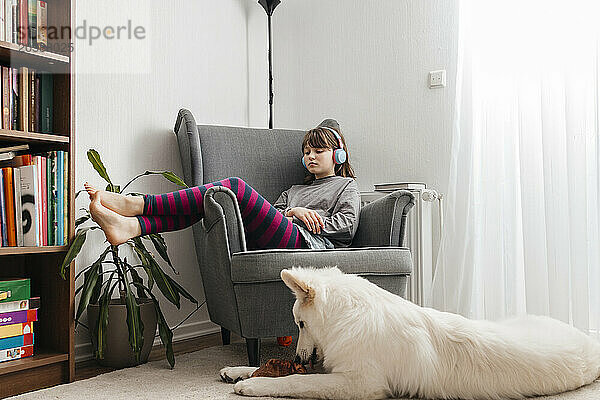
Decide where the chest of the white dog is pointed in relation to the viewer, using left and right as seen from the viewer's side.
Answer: facing to the left of the viewer

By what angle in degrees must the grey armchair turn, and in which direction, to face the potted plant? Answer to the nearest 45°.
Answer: approximately 135° to its right

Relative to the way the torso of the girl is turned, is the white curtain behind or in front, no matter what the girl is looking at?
behind

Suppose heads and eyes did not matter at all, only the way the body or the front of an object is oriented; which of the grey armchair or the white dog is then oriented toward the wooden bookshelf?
the white dog

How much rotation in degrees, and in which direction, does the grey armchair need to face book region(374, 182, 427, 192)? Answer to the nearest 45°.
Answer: approximately 90° to its left

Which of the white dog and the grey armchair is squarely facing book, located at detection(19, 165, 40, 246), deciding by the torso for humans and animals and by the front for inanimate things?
the white dog

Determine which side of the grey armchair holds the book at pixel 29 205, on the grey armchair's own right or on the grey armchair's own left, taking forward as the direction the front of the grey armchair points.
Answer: on the grey armchair's own right

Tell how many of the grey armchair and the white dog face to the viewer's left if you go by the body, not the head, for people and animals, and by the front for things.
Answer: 1

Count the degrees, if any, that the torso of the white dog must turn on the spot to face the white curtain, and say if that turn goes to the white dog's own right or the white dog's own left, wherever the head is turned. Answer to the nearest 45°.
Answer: approximately 135° to the white dog's own right
